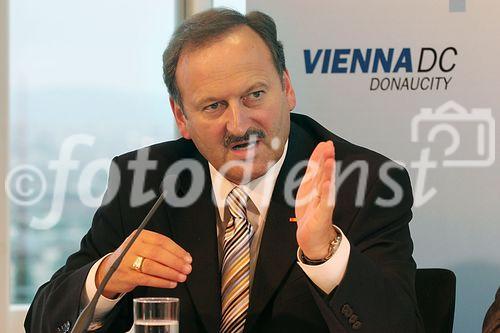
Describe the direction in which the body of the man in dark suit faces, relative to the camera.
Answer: toward the camera
